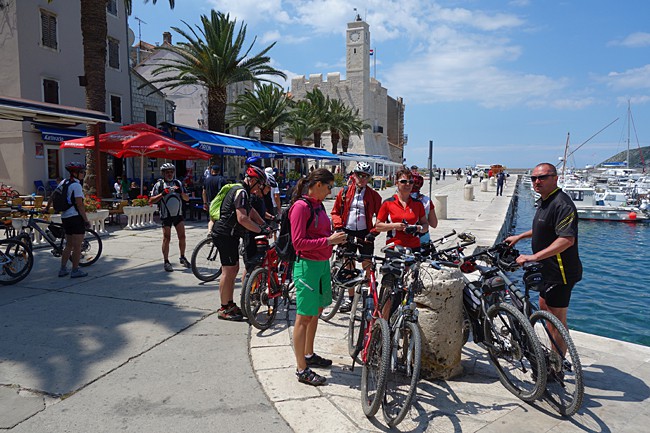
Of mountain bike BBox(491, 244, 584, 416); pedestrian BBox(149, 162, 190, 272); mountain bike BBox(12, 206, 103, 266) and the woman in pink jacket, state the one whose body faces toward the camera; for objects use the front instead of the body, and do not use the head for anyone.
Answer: the pedestrian

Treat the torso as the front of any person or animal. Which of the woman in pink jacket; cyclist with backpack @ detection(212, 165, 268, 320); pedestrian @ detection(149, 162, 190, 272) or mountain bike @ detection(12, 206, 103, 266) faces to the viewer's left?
the mountain bike

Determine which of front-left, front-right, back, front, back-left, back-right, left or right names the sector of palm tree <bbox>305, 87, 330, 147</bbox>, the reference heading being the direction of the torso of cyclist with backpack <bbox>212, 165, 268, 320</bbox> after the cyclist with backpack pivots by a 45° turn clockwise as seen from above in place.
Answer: back-left

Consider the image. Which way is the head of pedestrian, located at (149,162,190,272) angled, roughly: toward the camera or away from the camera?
toward the camera

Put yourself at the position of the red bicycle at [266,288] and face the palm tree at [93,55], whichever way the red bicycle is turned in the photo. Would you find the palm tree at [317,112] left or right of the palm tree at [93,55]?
right

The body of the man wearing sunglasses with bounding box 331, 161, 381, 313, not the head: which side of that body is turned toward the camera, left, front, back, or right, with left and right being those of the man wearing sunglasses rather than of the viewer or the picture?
front

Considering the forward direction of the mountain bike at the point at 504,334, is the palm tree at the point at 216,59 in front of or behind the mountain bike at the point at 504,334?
in front

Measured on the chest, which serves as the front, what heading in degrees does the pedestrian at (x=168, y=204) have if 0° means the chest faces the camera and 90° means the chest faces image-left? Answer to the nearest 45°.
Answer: approximately 0°

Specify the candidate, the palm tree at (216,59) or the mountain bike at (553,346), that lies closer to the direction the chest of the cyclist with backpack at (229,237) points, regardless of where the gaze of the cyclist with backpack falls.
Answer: the mountain bike

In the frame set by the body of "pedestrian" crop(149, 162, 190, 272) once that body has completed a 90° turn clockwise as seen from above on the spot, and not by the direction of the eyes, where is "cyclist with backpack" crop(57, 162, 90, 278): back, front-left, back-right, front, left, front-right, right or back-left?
front

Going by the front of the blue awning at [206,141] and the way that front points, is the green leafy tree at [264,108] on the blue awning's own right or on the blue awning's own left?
on the blue awning's own left

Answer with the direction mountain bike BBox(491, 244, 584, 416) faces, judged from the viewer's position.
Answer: facing away from the viewer and to the left of the viewer

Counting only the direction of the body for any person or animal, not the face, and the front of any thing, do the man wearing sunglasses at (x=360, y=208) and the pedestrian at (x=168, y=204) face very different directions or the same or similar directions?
same or similar directions

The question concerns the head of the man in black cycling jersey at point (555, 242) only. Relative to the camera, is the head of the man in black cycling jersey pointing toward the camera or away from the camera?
toward the camera

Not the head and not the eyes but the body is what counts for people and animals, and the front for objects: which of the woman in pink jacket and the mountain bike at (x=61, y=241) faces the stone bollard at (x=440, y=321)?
the woman in pink jacket

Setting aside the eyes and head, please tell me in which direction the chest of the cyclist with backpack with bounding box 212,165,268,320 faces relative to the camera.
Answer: to the viewer's right

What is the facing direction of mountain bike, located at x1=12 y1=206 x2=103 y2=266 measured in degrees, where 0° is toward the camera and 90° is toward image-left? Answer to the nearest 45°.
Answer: approximately 90°
